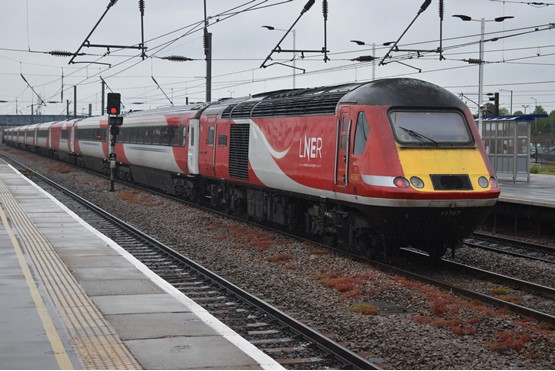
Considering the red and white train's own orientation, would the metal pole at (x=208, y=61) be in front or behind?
behind

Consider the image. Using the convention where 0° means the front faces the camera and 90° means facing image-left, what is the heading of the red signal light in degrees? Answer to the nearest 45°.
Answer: approximately 0°

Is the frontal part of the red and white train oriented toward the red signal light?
no

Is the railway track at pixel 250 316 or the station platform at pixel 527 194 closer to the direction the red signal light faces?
the railway track

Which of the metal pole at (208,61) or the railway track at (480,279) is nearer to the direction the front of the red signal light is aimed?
the railway track

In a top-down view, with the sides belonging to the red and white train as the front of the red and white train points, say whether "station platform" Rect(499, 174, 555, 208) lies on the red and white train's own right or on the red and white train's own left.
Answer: on the red and white train's own left

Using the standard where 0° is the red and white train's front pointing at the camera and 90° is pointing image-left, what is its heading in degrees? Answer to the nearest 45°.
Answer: approximately 315°

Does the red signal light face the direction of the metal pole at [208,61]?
no

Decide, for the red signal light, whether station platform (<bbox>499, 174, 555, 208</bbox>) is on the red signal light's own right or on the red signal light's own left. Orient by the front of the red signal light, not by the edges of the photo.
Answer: on the red signal light's own left

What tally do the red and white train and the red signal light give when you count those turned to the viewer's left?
0

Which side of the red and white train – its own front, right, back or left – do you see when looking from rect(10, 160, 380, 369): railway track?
right

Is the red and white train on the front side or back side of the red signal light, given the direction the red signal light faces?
on the front side
